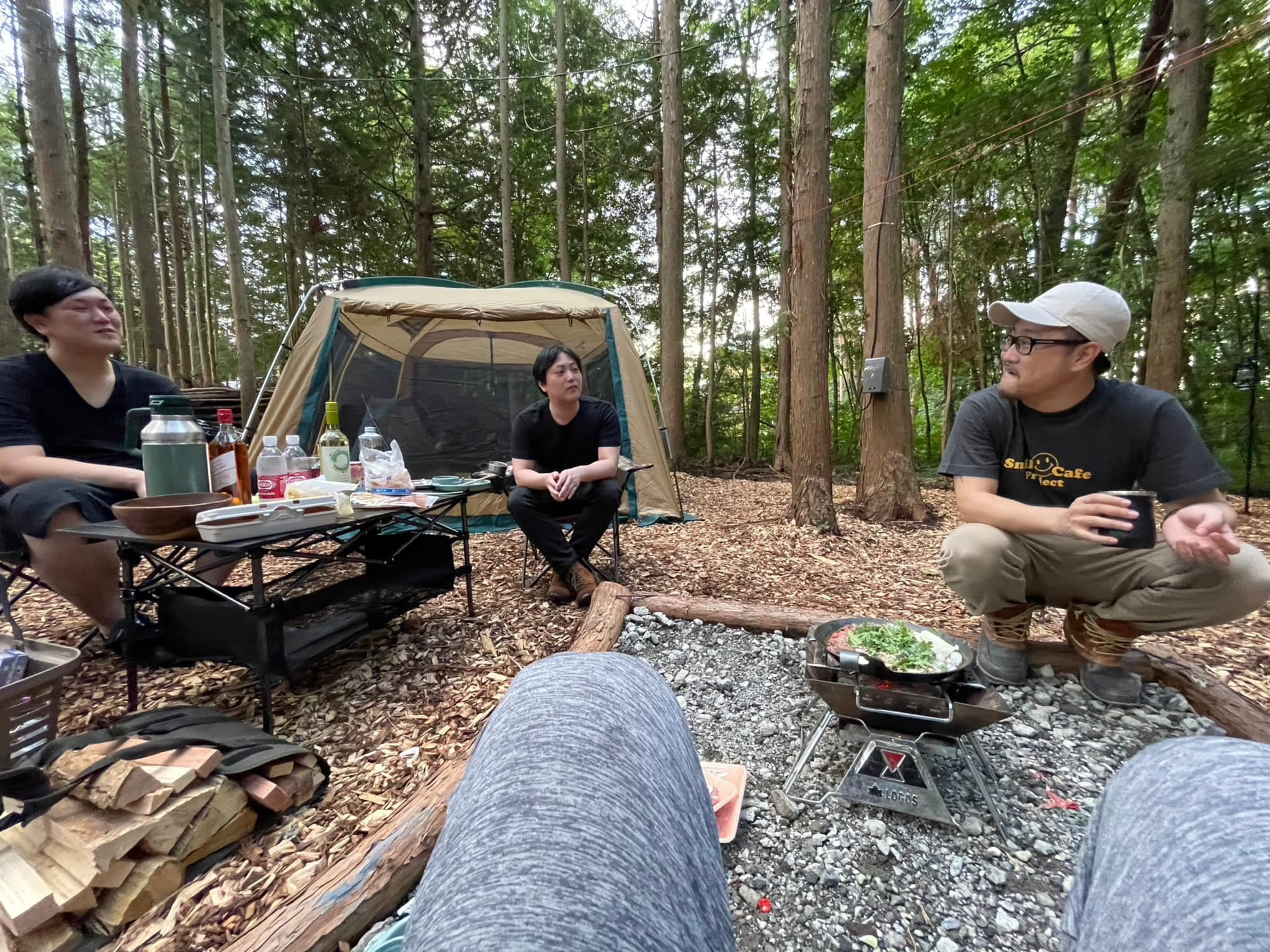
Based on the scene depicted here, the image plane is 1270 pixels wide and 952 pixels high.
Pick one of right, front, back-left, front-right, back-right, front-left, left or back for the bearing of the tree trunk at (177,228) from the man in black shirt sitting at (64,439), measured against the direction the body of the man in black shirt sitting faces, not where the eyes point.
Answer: back-left

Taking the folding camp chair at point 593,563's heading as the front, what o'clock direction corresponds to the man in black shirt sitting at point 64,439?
The man in black shirt sitting is roughly at 2 o'clock from the folding camp chair.

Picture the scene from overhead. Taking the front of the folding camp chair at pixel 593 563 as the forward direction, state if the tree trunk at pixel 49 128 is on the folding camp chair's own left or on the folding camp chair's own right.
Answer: on the folding camp chair's own right

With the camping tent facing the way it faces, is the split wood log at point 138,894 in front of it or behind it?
in front

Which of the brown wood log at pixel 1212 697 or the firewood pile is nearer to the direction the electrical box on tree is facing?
the firewood pile

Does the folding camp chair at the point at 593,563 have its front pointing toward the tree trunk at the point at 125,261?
no

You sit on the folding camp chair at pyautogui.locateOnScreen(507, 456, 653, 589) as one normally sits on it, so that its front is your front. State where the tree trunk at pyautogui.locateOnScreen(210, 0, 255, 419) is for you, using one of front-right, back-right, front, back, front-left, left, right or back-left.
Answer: back-right

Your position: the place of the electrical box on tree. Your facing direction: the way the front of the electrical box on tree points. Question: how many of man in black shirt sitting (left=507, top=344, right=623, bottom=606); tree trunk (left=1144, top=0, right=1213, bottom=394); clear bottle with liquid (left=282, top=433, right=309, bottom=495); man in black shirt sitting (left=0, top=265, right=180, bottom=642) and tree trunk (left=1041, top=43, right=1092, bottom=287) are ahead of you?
3

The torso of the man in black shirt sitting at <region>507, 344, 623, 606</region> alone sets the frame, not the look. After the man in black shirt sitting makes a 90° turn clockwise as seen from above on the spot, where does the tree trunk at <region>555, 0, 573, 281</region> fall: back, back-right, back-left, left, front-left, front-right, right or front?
right

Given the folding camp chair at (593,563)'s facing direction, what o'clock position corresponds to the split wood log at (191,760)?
The split wood log is roughly at 1 o'clock from the folding camp chair.

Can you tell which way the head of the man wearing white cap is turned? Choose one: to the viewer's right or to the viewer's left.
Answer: to the viewer's left

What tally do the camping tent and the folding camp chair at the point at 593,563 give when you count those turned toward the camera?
2

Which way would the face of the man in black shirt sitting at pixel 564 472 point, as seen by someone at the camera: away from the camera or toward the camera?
toward the camera

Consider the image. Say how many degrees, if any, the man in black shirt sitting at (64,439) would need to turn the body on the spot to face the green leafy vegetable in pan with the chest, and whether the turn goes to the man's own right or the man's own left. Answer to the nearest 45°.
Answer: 0° — they already face it

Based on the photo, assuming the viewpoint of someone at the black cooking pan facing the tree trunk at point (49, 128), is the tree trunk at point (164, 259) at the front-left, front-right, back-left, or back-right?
front-right

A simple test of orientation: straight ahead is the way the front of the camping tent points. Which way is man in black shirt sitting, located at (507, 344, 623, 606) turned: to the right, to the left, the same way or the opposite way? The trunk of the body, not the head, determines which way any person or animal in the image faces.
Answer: the same way

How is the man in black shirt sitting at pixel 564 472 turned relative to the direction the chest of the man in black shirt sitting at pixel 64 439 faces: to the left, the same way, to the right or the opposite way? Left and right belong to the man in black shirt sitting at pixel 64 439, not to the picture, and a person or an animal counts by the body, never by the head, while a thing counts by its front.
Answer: to the right

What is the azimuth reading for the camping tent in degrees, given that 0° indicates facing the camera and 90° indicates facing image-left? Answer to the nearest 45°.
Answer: approximately 0°

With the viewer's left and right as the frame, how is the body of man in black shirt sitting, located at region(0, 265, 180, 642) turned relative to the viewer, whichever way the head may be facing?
facing the viewer and to the right of the viewer

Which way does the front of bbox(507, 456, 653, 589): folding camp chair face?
toward the camera
